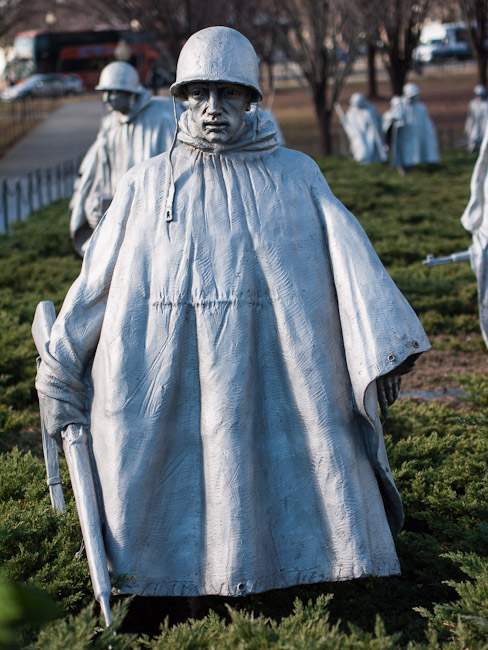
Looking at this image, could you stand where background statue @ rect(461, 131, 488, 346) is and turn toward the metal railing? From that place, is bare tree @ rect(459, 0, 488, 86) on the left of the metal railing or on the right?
right

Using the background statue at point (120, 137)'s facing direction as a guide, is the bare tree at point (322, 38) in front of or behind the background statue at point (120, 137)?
behind

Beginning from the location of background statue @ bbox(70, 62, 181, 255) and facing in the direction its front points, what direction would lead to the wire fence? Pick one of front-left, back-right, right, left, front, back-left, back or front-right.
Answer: back-right

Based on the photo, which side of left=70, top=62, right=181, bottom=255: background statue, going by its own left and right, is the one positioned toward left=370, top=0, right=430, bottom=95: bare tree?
back

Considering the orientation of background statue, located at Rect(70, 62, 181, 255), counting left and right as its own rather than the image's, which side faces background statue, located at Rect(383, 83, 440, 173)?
back

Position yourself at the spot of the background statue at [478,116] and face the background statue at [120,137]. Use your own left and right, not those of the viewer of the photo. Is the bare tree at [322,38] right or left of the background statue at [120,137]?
right

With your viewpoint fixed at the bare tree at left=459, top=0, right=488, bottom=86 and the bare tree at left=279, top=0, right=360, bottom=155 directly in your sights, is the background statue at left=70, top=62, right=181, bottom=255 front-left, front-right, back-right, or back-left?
front-left

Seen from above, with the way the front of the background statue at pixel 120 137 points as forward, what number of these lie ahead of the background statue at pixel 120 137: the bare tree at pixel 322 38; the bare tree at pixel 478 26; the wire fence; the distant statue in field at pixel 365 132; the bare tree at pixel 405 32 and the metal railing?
0

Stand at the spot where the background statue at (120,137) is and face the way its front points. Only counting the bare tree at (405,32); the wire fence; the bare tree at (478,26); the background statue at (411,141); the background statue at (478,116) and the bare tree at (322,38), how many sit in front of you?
0

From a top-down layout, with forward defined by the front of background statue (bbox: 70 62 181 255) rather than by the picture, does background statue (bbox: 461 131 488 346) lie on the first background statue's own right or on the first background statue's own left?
on the first background statue's own left

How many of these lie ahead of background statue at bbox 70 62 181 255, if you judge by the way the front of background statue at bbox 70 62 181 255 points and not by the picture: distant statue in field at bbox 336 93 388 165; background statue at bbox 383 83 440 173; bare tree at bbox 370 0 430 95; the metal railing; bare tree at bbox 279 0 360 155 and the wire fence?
0

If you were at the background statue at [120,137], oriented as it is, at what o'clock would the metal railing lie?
The metal railing is roughly at 4 o'clock from the background statue.

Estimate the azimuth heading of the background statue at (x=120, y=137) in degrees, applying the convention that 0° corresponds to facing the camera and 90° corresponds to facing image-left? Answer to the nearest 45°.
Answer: approximately 45°

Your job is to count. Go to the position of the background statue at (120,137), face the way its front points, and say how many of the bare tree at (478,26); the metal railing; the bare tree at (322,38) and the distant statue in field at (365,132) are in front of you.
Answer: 0

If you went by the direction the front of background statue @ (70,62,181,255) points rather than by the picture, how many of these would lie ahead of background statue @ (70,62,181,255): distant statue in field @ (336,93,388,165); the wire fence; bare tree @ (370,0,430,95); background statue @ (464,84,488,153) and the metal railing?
0
